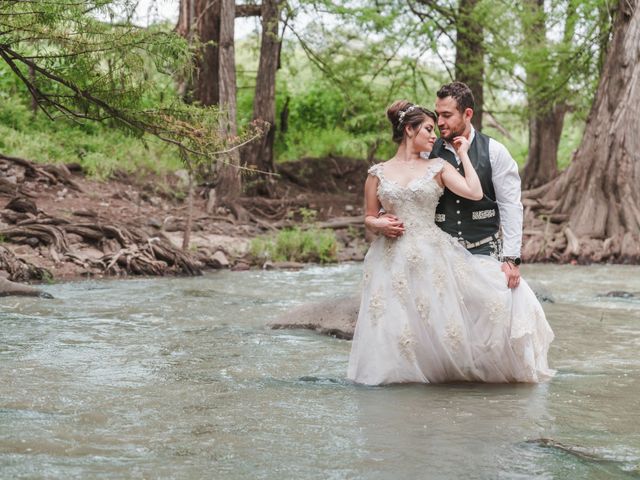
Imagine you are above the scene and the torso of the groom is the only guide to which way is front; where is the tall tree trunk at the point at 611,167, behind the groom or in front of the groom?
behind

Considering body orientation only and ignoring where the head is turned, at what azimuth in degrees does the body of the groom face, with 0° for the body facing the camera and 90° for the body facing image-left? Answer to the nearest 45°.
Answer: approximately 45°

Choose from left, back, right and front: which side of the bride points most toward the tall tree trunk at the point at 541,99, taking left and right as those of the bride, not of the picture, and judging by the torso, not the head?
back

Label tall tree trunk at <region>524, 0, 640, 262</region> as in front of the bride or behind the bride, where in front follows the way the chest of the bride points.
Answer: behind

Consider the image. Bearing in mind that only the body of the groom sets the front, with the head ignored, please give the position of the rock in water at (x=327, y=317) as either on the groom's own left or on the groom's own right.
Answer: on the groom's own right

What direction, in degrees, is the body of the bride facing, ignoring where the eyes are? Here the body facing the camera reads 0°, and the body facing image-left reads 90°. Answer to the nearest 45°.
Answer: approximately 0°

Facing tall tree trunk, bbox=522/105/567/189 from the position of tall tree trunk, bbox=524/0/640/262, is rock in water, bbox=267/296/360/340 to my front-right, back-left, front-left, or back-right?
back-left

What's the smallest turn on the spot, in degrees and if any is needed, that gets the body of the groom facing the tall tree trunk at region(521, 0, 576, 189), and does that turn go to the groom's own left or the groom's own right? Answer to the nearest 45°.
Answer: approximately 135° to the groom's own right

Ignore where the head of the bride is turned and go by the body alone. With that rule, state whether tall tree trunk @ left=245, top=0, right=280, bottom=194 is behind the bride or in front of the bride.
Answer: behind

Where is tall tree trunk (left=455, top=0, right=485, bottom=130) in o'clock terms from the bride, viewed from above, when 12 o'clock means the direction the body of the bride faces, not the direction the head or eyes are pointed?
The tall tree trunk is roughly at 6 o'clock from the bride.

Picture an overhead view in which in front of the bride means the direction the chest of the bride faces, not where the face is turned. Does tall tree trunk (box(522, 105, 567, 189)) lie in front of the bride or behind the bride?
behind
